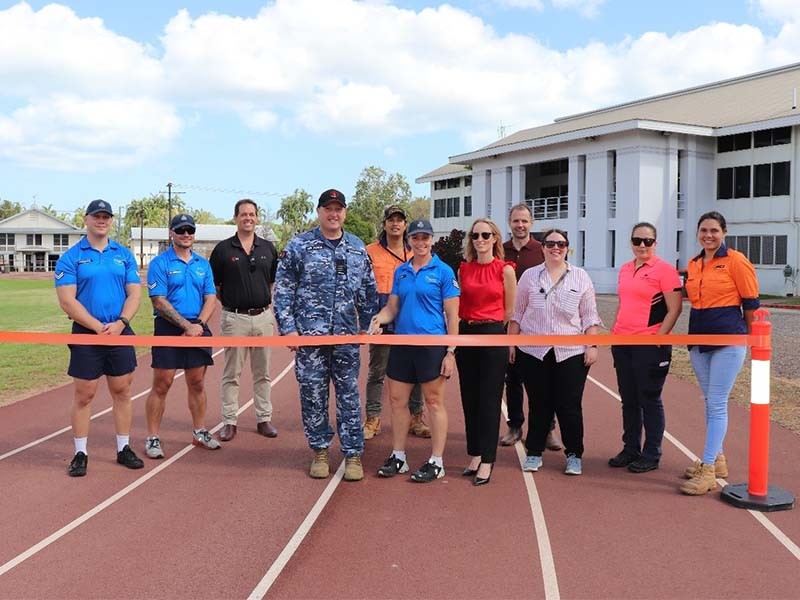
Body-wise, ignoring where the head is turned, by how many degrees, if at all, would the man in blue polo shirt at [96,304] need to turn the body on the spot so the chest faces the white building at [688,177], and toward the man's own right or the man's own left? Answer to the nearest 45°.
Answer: approximately 135° to the man's own left

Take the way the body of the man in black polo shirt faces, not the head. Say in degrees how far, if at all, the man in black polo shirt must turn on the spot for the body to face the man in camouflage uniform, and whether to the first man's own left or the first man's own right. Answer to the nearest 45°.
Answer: approximately 45° to the first man's own left

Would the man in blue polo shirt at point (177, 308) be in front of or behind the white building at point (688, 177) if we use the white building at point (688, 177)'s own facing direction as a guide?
in front

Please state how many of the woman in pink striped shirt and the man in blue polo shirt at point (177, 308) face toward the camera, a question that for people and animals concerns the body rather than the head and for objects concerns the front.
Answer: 2

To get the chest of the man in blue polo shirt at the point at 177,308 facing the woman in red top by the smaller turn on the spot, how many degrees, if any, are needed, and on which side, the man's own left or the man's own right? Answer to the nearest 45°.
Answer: approximately 45° to the man's own left

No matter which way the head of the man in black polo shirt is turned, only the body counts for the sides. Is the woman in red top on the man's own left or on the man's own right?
on the man's own left

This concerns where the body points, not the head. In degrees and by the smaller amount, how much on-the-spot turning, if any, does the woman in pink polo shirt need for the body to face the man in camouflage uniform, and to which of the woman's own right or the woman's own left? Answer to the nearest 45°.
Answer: approximately 45° to the woman's own right

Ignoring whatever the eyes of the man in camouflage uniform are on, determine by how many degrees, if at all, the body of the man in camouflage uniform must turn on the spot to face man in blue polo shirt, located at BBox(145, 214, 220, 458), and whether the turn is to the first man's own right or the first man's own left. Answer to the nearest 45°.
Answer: approximately 135° to the first man's own right

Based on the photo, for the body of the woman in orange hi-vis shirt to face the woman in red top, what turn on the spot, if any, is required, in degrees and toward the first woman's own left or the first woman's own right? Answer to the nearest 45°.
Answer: approximately 45° to the first woman's own right

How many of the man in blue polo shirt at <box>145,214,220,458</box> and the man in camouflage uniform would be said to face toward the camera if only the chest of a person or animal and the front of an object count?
2

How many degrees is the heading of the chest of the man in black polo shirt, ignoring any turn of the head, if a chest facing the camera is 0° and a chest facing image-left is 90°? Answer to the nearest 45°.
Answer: approximately 0°
